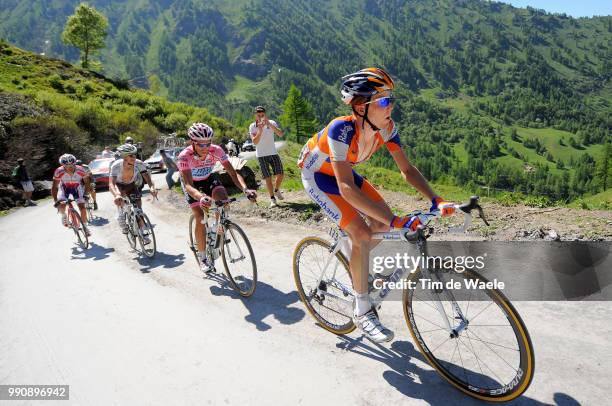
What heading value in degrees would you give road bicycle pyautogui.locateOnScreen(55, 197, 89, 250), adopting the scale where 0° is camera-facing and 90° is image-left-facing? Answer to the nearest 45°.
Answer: approximately 315°

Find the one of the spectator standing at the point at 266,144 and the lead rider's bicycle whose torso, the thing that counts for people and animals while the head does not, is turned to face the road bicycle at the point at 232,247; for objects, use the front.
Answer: the spectator standing

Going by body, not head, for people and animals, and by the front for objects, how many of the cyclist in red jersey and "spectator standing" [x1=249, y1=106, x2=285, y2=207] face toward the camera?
2

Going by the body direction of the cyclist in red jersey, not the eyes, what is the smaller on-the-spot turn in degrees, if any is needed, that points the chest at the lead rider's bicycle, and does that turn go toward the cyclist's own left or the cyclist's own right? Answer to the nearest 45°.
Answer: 0° — they already face it

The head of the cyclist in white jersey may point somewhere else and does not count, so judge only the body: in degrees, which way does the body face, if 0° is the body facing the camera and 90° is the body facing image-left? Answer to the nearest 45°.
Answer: approximately 315°
